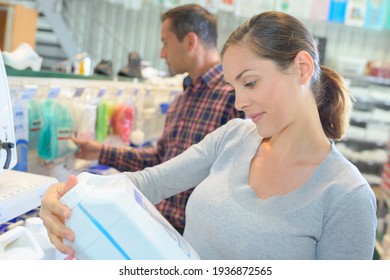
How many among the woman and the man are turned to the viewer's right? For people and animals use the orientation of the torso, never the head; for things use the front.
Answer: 0

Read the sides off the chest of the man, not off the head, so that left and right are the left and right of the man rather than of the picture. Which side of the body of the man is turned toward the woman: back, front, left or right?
left

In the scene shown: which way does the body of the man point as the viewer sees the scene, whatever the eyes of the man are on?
to the viewer's left

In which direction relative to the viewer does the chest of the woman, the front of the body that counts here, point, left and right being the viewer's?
facing the viewer and to the left of the viewer

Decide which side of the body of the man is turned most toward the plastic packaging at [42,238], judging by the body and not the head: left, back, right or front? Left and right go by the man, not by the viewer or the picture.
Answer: left

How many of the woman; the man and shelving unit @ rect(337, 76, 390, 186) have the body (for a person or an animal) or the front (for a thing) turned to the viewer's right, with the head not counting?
0

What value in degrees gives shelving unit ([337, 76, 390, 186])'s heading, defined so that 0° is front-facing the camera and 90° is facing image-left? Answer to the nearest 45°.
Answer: approximately 45°

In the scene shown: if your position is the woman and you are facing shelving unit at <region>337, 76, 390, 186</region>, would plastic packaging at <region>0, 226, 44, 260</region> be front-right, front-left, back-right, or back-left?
back-left

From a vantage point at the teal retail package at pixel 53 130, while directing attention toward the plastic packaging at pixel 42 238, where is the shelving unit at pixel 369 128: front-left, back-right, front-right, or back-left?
back-left

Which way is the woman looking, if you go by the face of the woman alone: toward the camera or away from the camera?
toward the camera

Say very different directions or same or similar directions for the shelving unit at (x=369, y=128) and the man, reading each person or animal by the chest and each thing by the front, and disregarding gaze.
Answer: same or similar directions

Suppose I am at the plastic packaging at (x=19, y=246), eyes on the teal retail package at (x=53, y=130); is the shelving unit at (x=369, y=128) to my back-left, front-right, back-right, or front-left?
front-right

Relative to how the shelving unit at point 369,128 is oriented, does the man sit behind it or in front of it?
in front
